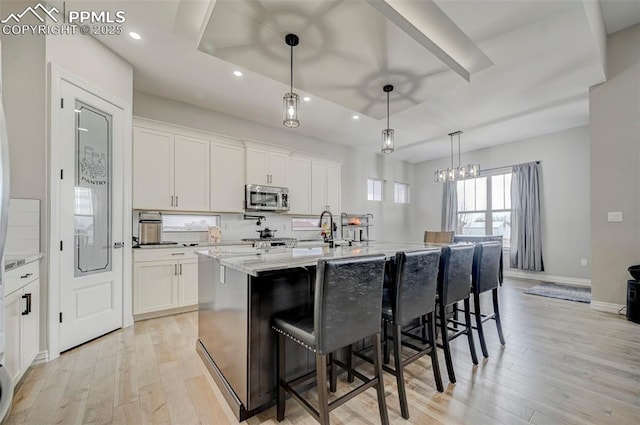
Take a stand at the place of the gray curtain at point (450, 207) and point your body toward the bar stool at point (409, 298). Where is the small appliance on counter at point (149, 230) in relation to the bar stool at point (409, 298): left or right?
right

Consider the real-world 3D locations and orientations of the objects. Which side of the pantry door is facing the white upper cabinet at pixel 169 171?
left

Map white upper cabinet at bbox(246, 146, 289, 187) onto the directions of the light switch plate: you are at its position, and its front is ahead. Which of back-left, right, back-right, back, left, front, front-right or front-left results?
front-right

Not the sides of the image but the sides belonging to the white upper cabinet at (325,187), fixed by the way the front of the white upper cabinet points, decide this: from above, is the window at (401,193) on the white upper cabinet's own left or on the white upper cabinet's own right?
on the white upper cabinet's own left

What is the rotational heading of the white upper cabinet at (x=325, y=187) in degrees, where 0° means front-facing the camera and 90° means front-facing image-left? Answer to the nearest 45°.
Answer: approximately 315°

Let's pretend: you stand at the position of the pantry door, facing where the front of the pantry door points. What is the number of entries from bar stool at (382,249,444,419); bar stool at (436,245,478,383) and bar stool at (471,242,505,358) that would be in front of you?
3

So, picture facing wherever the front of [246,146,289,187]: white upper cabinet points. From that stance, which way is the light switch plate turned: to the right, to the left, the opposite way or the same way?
to the right
